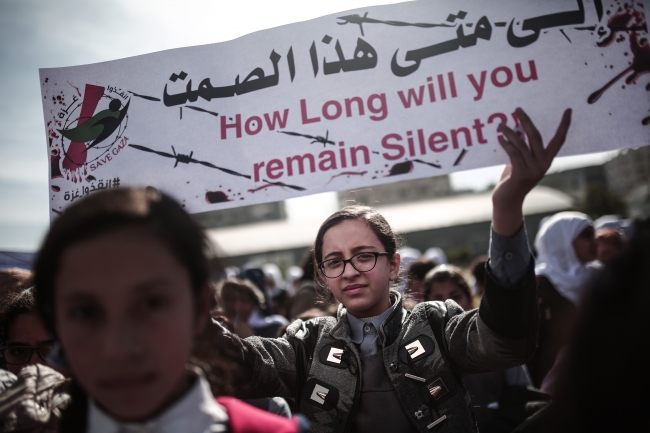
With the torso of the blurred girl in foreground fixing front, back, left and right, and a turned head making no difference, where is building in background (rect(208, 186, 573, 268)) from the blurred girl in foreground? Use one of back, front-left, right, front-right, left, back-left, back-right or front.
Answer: back-left

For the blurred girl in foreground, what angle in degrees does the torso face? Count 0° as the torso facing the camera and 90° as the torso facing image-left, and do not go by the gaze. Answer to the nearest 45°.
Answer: approximately 0°

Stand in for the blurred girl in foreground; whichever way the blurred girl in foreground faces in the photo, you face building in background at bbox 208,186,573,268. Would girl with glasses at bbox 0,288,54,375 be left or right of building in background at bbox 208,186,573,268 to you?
left

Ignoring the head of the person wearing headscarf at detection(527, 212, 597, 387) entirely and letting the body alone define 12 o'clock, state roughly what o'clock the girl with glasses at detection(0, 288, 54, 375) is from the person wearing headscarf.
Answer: The girl with glasses is roughly at 4 o'clock from the person wearing headscarf.

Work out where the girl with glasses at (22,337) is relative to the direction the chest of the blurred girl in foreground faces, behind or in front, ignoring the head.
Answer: behind

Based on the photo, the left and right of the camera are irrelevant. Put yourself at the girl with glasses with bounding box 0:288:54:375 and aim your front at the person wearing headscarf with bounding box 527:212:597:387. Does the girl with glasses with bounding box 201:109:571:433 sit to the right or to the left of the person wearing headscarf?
right
